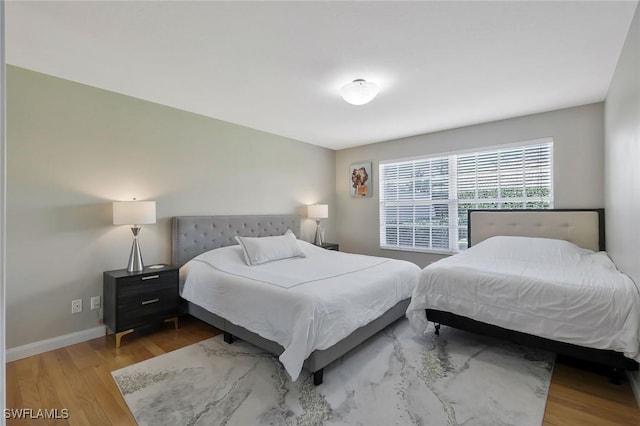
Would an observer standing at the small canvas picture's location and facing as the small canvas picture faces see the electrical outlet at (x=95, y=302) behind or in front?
in front

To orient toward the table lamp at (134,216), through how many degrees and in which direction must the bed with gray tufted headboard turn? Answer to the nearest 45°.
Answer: approximately 90° to its right

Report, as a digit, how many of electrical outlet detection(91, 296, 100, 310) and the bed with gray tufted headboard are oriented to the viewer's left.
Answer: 0

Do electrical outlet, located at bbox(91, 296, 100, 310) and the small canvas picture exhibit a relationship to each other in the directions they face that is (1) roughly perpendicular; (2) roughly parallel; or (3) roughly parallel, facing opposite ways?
roughly perpendicular

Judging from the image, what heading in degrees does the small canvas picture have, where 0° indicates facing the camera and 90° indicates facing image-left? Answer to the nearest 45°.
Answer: approximately 45°

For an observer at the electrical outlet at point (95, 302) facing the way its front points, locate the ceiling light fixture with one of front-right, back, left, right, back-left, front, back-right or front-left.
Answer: front-left

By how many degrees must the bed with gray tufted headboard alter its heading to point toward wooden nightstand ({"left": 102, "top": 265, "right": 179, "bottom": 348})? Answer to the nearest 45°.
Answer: approximately 90° to its right

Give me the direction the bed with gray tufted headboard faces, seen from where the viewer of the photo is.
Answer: facing the viewer and to the right of the viewer

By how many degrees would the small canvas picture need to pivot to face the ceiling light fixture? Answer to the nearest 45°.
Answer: approximately 45° to its left

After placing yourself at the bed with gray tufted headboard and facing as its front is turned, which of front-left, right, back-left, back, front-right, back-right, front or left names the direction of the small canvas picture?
left
